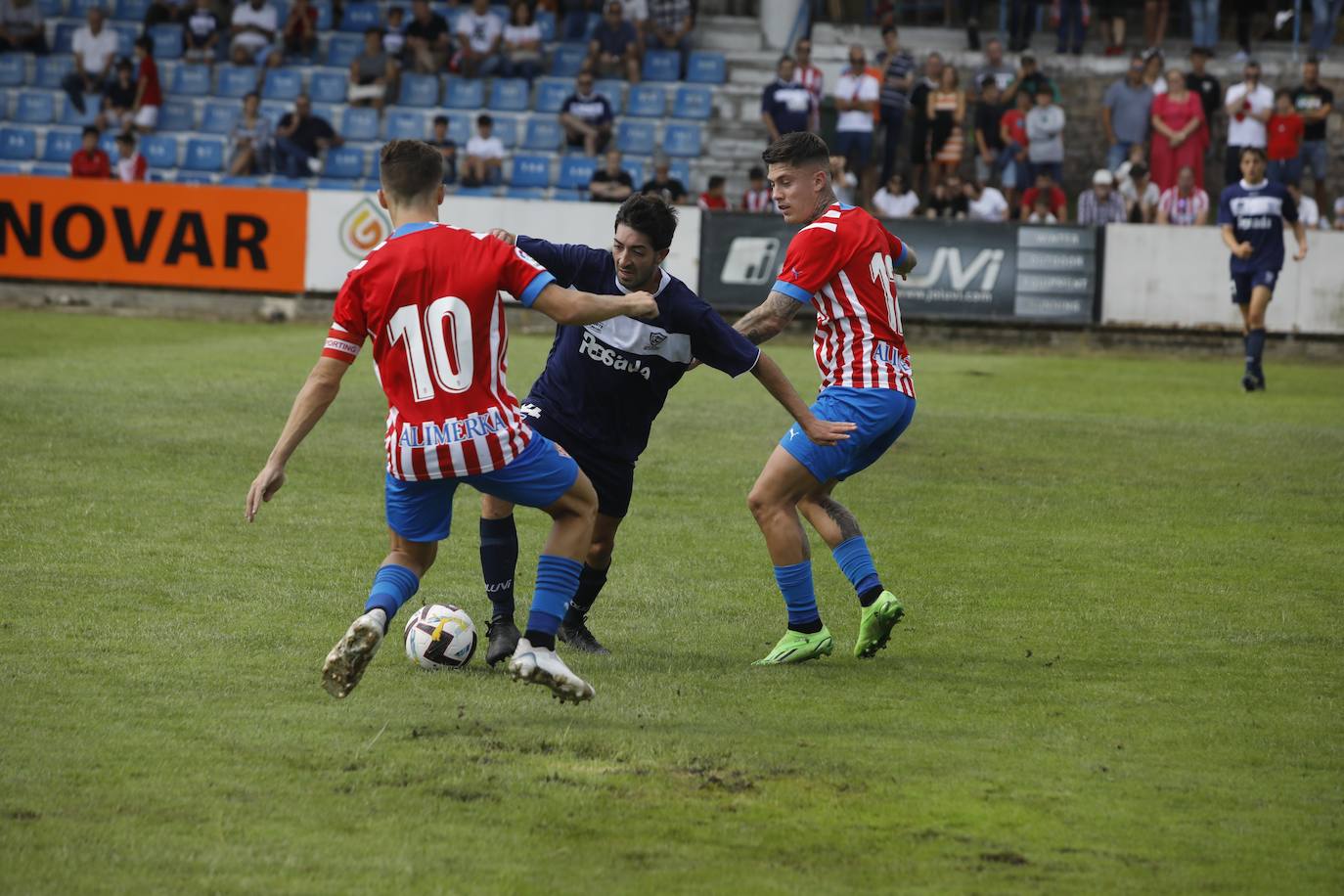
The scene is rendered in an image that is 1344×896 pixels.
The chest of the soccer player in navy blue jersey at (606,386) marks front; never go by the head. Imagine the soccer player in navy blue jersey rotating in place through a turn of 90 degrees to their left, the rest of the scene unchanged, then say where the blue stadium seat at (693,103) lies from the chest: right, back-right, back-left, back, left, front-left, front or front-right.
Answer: left

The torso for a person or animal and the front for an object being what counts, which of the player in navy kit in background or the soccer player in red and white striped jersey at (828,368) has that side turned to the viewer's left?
the soccer player in red and white striped jersey

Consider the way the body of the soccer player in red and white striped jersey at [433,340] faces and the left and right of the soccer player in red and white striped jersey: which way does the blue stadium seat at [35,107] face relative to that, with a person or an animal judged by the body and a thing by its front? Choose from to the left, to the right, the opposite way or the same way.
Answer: the opposite way

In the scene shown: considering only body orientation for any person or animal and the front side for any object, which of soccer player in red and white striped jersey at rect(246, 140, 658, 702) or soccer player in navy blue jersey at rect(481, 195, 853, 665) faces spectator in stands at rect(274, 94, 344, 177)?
the soccer player in red and white striped jersey

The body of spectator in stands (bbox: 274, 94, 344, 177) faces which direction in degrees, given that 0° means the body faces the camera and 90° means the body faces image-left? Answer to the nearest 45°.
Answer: approximately 0°

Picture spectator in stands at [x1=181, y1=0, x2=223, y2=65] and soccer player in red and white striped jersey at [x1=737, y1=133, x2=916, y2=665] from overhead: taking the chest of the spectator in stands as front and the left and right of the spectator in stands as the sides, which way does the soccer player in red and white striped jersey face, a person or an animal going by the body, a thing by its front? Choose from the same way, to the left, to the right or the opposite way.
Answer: to the right

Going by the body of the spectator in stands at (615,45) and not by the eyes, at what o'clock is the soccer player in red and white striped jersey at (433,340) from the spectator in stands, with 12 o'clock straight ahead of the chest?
The soccer player in red and white striped jersey is roughly at 12 o'clock from the spectator in stands.

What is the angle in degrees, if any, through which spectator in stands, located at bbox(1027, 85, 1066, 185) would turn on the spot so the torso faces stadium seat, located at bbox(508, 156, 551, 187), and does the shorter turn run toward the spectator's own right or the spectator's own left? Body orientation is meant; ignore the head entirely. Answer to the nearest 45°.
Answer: approximately 90° to the spectator's own right
